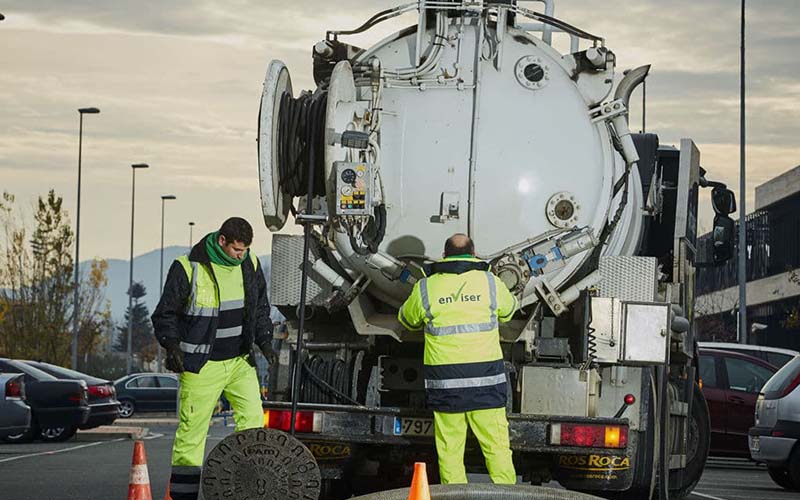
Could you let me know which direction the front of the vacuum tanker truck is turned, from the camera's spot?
facing away from the viewer

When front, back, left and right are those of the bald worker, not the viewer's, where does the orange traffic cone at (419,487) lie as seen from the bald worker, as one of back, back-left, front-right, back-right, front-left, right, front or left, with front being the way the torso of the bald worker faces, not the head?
back

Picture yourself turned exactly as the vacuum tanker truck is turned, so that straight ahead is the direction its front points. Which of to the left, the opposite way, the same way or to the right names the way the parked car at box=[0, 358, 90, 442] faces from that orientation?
to the left

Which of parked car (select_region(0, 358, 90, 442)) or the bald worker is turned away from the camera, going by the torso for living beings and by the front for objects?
the bald worker
